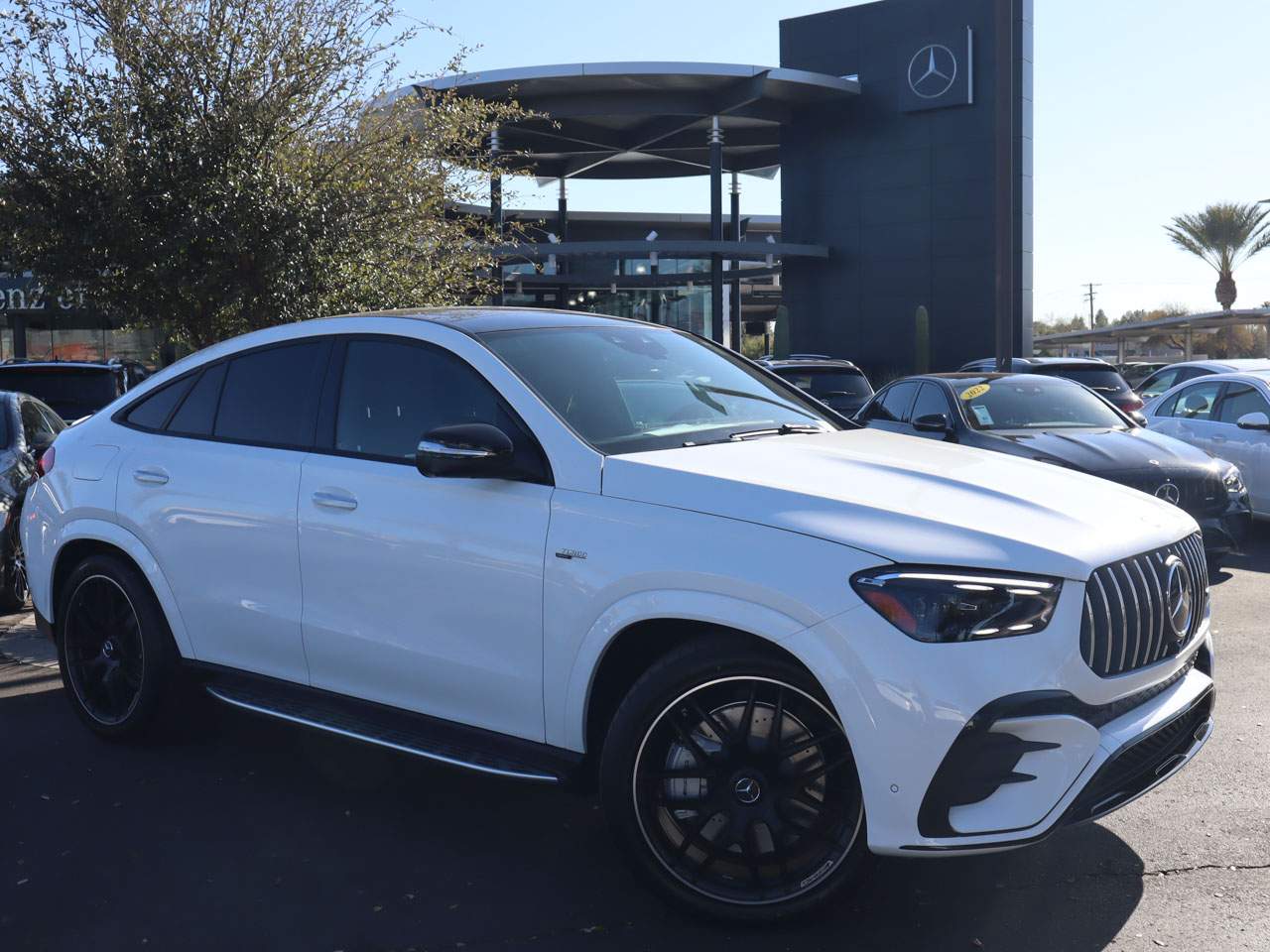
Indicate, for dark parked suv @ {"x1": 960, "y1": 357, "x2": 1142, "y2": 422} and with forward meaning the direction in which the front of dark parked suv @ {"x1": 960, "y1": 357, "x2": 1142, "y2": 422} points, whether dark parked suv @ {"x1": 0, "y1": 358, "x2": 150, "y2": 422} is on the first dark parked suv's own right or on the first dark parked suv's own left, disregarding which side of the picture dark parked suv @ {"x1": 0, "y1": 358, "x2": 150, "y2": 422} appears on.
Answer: on the first dark parked suv's own left

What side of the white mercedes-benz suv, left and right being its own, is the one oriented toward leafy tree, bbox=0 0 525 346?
back

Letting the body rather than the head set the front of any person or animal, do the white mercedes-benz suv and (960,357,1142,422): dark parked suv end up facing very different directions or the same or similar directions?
very different directions

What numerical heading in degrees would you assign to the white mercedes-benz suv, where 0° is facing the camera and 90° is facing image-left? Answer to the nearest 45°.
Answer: approximately 315°

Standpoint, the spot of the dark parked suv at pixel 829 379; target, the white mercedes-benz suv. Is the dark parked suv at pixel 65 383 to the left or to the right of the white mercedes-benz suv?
right

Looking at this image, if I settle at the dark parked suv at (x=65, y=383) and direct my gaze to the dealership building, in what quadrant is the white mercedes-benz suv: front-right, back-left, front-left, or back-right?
back-right

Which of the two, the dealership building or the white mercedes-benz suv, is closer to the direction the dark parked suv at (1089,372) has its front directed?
the dealership building

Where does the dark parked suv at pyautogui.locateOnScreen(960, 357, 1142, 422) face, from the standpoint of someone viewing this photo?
facing away from the viewer and to the left of the viewer

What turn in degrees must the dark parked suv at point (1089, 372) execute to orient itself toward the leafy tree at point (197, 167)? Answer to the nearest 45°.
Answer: approximately 90° to its left

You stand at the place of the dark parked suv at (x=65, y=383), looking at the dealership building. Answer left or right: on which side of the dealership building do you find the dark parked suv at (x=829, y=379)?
right

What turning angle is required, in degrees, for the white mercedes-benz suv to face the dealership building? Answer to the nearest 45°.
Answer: approximately 135° to its left

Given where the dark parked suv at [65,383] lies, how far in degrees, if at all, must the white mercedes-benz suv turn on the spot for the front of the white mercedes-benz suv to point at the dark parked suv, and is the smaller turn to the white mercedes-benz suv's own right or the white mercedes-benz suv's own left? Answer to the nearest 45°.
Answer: approximately 180°
